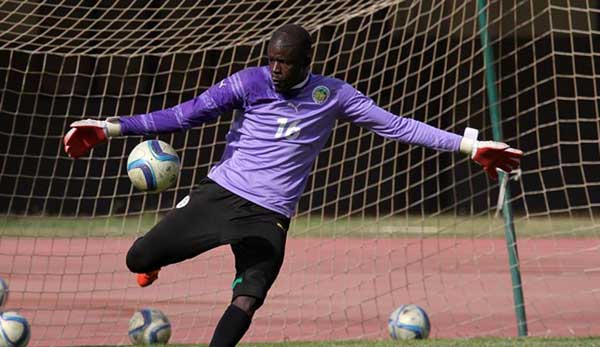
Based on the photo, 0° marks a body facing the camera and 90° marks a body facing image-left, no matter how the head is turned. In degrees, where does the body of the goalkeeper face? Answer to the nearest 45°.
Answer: approximately 0°

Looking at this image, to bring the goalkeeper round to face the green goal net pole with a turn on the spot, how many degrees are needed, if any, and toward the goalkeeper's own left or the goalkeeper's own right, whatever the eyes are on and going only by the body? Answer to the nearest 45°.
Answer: approximately 135° to the goalkeeper's own left

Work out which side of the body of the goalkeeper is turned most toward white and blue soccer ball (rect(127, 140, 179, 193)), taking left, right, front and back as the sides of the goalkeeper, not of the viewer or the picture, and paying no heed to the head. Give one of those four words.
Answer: right
